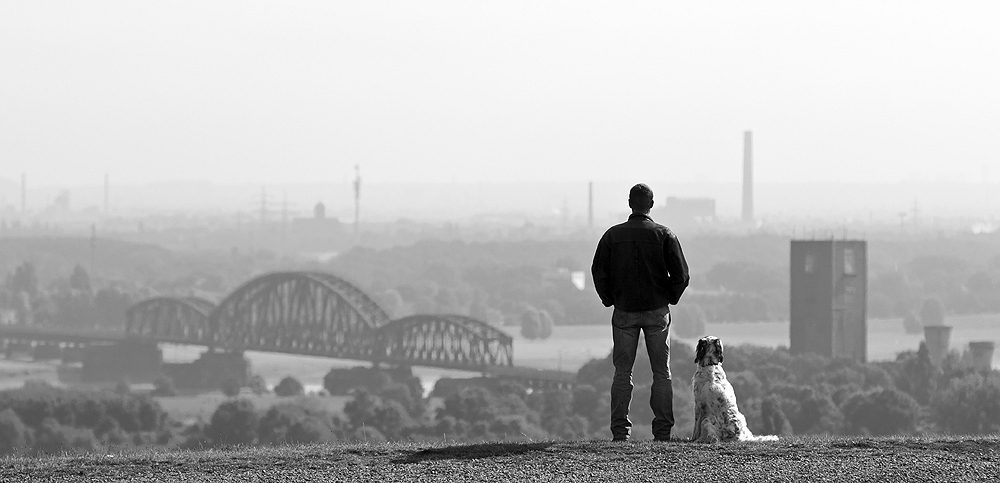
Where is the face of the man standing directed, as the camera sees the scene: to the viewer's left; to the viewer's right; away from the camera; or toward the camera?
away from the camera

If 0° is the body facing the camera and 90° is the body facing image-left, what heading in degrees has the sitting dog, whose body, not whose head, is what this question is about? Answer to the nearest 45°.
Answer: approximately 135°

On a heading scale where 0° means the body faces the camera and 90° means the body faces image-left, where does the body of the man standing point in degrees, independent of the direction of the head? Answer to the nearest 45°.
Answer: approximately 180°
